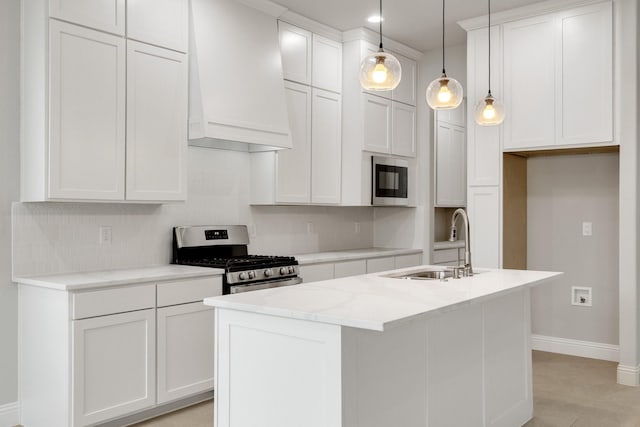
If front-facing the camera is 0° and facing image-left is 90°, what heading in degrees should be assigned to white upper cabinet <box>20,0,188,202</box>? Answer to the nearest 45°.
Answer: approximately 315°

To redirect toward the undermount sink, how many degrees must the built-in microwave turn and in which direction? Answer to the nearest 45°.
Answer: approximately 45° to its right

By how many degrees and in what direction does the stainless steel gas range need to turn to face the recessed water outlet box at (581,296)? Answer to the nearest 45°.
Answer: approximately 45° to its left

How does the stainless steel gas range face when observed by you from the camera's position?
facing the viewer and to the right of the viewer

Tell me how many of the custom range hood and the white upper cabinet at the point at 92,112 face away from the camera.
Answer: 0

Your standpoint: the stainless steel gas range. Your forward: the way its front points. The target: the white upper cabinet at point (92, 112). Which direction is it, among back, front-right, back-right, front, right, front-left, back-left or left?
right

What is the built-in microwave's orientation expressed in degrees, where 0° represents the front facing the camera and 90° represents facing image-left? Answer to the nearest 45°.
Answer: approximately 315°

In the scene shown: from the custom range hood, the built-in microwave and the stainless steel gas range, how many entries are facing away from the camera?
0

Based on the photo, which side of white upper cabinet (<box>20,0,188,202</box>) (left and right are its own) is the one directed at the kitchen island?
front

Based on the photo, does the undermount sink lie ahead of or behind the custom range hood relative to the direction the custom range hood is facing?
ahead
